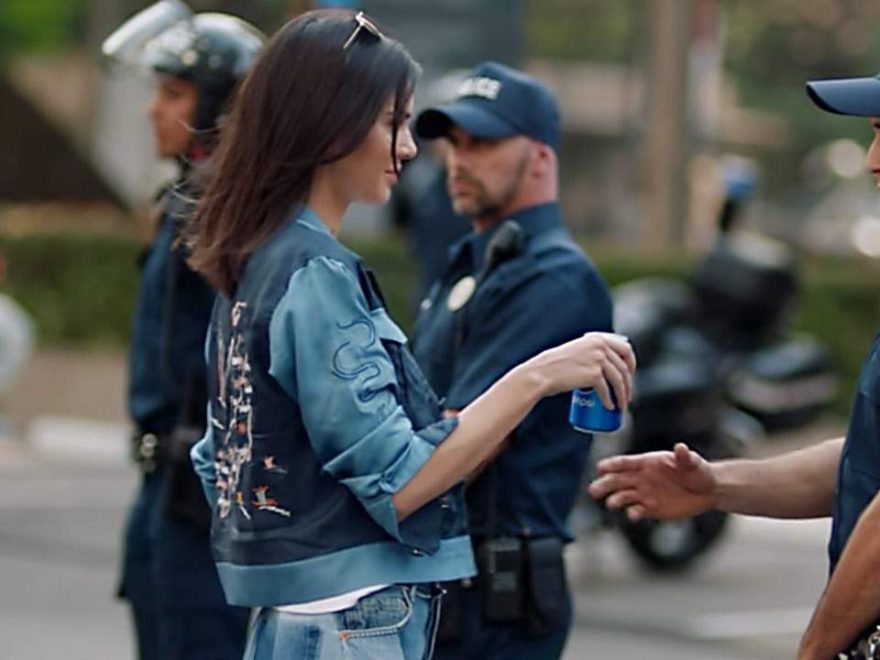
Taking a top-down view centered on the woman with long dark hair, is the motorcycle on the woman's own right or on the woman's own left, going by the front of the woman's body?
on the woman's own left

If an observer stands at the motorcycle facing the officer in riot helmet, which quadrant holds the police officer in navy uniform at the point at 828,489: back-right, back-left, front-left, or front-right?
front-left

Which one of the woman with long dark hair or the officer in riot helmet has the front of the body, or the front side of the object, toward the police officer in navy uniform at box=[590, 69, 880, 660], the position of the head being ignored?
the woman with long dark hair

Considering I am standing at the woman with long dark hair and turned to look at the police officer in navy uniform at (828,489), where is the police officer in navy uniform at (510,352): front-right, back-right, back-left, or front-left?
front-left

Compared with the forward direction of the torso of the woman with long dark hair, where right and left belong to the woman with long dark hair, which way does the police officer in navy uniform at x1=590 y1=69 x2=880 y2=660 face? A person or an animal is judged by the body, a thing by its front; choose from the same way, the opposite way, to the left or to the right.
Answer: the opposite way

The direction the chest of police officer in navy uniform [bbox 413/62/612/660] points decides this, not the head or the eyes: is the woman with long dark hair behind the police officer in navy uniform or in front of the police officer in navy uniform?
in front

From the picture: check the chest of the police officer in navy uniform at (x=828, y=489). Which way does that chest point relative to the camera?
to the viewer's left

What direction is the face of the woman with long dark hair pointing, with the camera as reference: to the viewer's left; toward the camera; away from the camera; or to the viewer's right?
to the viewer's right

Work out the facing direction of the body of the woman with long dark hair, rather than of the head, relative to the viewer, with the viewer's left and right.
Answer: facing to the right of the viewer

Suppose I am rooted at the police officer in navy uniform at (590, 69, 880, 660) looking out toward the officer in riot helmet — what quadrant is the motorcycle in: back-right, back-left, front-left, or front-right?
front-right
